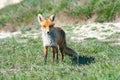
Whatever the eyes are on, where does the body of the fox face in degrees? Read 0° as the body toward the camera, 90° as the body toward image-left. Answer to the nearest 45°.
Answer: approximately 45°
